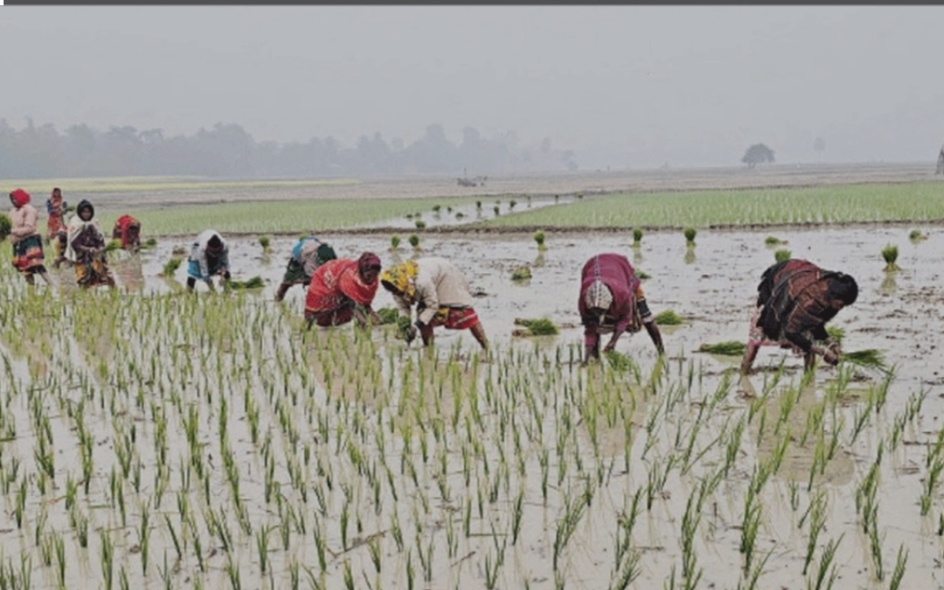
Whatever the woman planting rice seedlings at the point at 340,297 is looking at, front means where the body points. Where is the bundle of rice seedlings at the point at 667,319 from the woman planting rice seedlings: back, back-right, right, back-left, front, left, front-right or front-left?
front-left

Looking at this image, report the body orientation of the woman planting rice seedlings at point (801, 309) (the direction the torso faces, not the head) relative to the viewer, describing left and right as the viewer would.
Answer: facing the viewer and to the right of the viewer

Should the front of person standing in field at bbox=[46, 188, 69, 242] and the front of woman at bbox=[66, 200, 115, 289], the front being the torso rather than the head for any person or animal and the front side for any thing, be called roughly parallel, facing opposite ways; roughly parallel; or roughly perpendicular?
roughly parallel

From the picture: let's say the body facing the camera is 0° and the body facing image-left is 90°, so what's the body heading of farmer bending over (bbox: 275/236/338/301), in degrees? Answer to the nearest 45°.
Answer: approximately 270°

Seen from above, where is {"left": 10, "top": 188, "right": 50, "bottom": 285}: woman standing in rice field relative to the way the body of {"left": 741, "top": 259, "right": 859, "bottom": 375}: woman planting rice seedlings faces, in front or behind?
behind

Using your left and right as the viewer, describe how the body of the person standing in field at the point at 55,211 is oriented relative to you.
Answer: facing the viewer

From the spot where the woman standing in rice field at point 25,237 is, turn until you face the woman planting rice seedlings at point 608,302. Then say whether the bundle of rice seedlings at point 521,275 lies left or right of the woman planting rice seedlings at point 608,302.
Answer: left

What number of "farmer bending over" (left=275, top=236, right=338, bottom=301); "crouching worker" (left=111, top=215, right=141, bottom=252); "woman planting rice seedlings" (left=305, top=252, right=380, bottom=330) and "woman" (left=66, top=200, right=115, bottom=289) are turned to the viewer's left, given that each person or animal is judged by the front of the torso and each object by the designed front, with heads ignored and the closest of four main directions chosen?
1

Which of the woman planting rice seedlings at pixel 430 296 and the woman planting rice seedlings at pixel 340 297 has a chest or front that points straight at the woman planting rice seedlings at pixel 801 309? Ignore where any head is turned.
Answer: the woman planting rice seedlings at pixel 340 297

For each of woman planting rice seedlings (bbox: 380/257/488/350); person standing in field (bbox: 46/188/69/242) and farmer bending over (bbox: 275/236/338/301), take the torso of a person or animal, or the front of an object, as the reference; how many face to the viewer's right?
1

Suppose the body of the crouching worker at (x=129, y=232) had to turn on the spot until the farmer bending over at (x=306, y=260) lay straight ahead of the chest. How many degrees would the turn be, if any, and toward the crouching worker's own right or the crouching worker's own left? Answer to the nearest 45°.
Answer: approximately 90° to the crouching worker's own left
